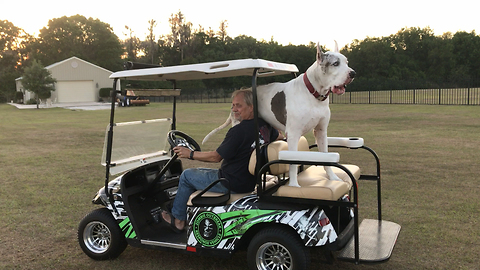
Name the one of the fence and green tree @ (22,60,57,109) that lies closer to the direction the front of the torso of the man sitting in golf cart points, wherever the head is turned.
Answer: the green tree

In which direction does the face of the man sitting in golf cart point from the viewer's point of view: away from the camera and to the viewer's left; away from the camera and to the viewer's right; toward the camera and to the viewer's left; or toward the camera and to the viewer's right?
toward the camera and to the viewer's left

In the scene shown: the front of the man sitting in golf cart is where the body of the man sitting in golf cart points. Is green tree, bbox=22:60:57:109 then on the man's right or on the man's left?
on the man's right

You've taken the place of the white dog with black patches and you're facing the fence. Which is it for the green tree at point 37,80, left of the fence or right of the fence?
left

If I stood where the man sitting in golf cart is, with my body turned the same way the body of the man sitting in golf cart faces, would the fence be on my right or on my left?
on my right

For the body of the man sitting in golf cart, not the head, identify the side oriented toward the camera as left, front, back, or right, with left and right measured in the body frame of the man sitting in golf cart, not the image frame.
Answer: left
